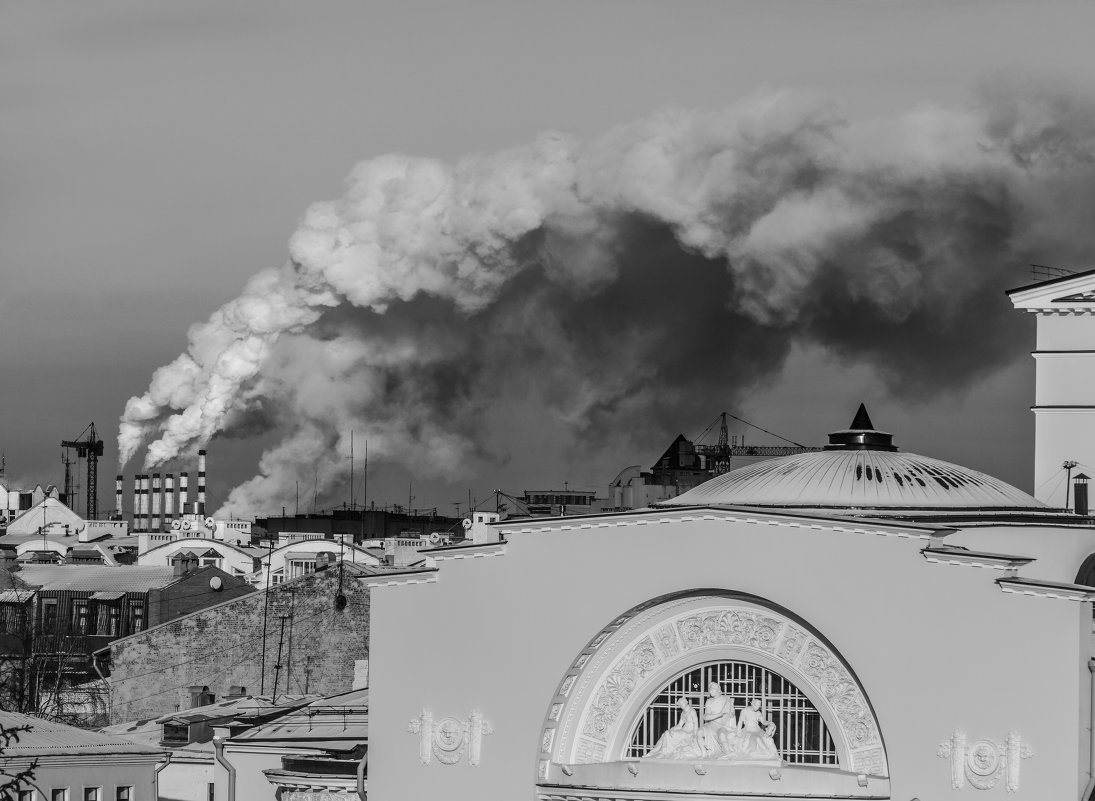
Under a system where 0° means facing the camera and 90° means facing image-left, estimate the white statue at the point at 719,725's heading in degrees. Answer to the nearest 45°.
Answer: approximately 0°

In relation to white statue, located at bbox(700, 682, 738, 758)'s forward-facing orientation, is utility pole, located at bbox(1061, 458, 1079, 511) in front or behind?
behind
